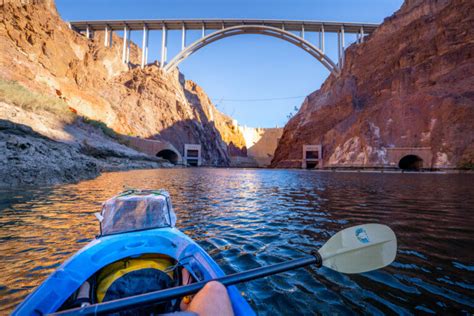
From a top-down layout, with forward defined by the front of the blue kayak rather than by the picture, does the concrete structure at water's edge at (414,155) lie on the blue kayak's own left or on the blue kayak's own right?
on the blue kayak's own right

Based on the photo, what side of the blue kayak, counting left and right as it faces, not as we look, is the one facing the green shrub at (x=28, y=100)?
front

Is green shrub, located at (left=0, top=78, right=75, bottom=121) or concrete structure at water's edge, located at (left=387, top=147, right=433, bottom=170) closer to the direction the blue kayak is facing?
the green shrub

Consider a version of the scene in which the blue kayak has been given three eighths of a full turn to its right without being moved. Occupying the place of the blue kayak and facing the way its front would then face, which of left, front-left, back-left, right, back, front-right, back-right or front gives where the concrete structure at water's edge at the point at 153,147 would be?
back-left

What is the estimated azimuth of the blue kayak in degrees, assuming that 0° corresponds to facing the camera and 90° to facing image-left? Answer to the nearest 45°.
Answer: approximately 180°

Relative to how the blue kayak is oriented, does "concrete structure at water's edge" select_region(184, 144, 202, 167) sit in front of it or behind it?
in front
